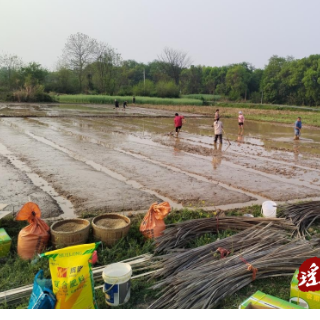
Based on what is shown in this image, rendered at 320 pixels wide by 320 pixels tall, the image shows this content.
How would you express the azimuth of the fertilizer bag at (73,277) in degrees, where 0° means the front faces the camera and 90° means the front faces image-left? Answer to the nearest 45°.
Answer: approximately 0°

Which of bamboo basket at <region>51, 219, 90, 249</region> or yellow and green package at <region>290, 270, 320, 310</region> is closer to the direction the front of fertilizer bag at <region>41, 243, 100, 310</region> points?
the yellow and green package

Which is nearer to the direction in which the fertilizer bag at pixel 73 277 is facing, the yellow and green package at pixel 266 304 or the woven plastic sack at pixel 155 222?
the yellow and green package

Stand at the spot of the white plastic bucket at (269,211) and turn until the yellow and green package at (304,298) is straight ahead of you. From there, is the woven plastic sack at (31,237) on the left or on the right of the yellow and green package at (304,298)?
right

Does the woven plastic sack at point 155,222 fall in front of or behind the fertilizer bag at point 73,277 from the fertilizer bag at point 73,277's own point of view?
behind

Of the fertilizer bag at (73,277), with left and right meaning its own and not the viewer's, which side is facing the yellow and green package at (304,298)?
left

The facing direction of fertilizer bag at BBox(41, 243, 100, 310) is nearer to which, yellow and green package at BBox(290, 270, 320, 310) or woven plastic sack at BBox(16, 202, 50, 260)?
the yellow and green package

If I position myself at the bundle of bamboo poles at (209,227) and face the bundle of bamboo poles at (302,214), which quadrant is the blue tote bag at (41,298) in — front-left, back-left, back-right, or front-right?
back-right

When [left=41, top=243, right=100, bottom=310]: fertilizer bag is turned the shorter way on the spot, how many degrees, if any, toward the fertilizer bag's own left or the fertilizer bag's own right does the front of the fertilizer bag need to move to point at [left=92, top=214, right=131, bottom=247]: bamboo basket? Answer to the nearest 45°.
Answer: approximately 180°

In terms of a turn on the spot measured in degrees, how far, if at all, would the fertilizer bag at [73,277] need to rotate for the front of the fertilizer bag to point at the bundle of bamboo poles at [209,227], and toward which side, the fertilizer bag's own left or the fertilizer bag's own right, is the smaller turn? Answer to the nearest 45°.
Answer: approximately 135° to the fertilizer bag's own left
